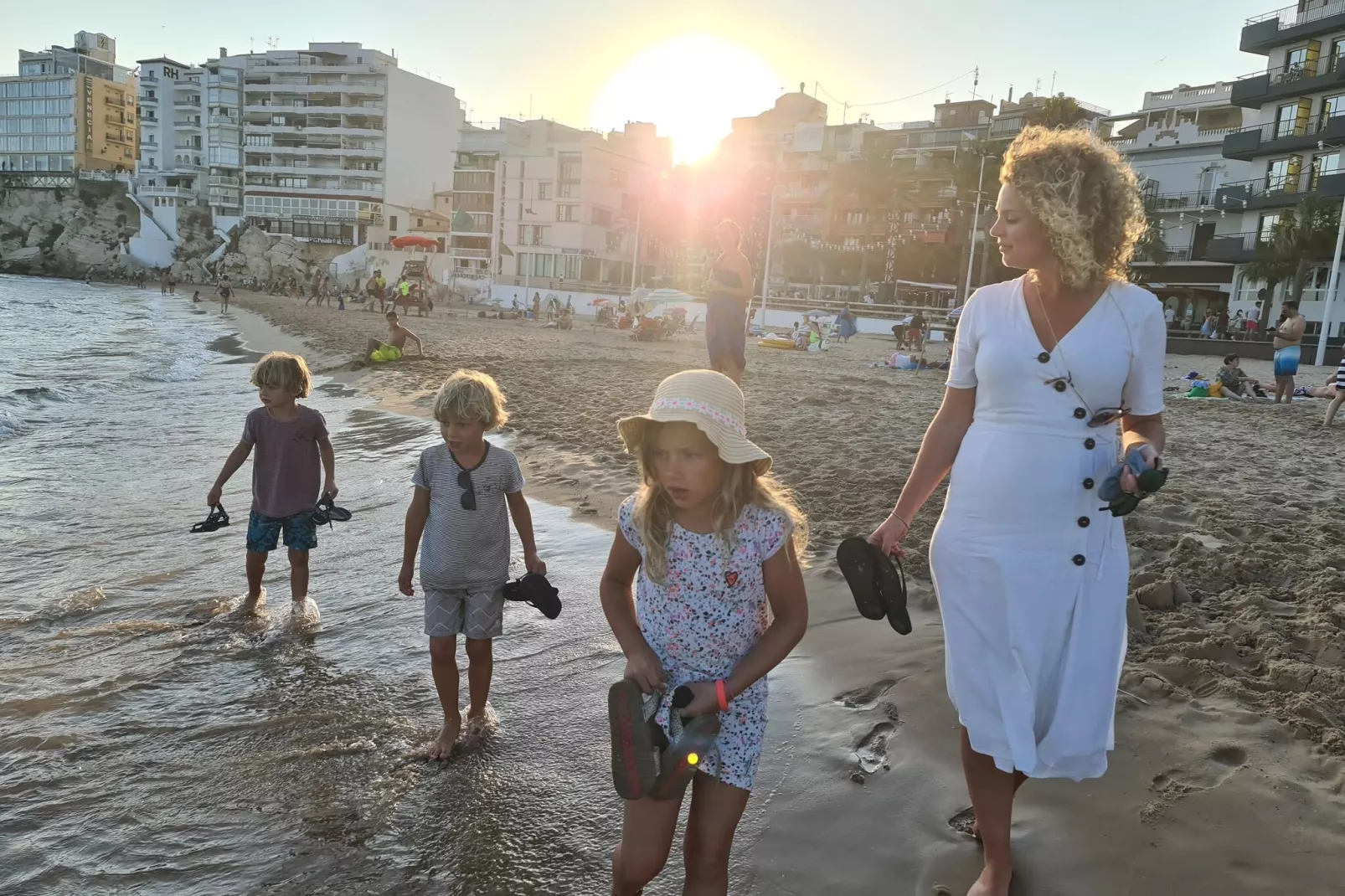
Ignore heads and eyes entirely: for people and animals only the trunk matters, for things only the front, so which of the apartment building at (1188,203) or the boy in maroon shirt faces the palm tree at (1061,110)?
the apartment building

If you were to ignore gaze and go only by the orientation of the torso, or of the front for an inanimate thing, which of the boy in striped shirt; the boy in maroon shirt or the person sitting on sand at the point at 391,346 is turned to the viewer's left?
the person sitting on sand

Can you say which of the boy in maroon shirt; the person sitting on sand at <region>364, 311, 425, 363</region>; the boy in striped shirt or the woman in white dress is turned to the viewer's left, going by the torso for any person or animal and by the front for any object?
the person sitting on sand

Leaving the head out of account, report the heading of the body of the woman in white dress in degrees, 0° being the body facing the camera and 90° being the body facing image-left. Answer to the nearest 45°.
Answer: approximately 0°

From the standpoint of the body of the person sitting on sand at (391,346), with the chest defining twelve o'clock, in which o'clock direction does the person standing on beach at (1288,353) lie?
The person standing on beach is roughly at 7 o'clock from the person sitting on sand.

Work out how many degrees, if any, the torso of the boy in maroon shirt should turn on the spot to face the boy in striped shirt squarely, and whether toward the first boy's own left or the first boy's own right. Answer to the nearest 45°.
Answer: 0° — they already face them

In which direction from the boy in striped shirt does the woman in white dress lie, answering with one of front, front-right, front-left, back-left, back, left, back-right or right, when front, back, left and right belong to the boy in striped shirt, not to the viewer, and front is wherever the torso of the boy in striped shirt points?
front-left

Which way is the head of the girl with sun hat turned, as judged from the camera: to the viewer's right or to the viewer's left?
to the viewer's left

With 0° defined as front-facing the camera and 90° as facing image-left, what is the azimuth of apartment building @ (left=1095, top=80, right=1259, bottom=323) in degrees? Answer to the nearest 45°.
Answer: approximately 45°

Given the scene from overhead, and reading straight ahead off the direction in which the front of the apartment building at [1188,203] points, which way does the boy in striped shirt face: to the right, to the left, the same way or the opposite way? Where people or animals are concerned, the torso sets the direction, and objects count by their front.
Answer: to the left
